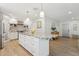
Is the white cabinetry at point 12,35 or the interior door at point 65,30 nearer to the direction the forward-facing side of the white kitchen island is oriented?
the white cabinetry

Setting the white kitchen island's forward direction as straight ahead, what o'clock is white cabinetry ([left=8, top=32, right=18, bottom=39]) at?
The white cabinetry is roughly at 1 o'clock from the white kitchen island.

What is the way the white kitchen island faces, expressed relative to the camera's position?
facing the viewer and to the left of the viewer
